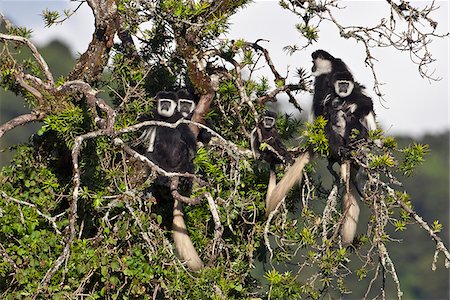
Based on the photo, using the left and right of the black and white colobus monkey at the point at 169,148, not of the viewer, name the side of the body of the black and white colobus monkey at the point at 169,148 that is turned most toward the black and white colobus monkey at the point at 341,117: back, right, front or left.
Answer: left

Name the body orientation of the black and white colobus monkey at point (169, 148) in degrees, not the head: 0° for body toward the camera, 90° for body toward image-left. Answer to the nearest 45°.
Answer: approximately 0°

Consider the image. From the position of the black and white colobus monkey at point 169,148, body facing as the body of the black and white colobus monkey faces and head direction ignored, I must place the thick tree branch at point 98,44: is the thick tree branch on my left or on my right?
on my right

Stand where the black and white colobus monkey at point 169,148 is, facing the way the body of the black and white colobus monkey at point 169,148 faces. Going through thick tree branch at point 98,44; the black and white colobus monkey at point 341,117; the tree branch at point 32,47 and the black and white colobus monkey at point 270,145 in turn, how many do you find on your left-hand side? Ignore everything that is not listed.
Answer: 2

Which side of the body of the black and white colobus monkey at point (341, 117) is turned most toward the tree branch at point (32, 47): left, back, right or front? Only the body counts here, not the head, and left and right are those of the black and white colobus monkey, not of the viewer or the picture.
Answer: right

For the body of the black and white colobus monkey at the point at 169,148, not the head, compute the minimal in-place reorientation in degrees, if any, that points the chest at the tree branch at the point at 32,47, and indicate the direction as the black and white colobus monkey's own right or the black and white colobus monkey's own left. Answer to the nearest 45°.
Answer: approximately 45° to the black and white colobus monkey's own right

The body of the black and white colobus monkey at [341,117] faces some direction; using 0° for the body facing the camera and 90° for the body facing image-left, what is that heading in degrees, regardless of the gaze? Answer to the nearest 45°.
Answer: approximately 0°

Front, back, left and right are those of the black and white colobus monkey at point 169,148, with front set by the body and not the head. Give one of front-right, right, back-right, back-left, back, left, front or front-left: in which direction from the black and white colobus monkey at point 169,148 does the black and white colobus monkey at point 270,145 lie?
left

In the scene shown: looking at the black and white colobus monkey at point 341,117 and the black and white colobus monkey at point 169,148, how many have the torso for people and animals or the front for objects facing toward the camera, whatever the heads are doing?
2

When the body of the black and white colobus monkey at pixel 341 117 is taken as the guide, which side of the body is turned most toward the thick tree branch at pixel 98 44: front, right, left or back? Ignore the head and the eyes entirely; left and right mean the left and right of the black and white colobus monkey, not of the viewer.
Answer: right
